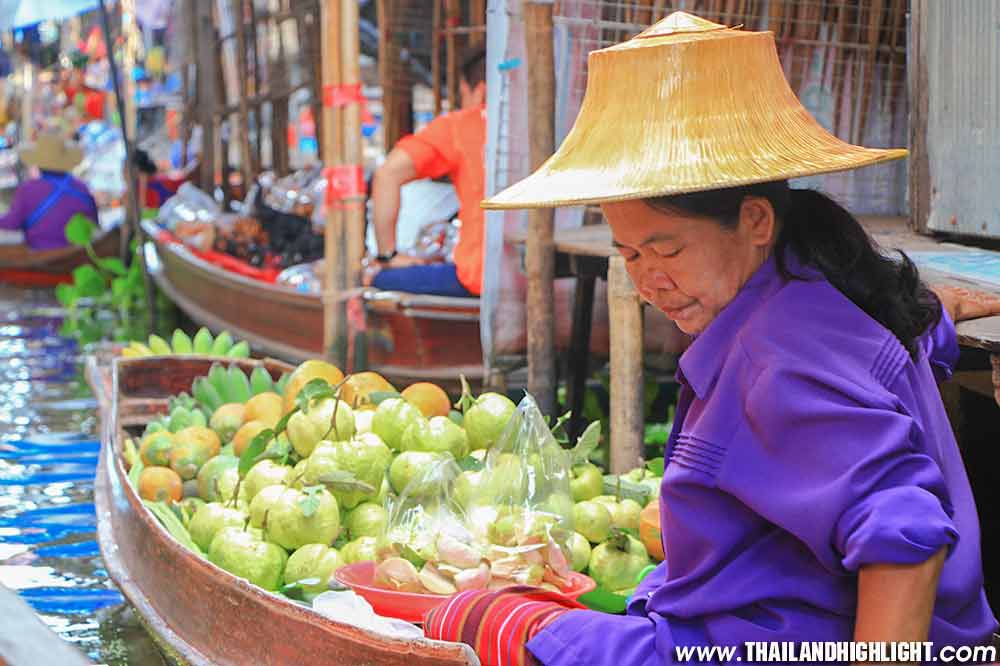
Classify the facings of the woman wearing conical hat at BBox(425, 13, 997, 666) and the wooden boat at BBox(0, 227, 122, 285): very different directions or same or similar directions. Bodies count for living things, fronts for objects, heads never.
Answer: very different directions

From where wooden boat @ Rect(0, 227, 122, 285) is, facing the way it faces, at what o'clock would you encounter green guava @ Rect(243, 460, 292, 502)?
The green guava is roughly at 3 o'clock from the wooden boat.

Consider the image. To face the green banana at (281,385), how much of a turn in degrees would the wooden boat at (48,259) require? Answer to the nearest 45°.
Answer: approximately 90° to its right

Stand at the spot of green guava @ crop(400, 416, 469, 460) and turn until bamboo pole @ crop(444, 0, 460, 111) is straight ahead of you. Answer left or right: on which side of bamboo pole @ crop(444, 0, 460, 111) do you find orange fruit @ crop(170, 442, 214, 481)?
left

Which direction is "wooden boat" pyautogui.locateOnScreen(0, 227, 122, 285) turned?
to the viewer's right

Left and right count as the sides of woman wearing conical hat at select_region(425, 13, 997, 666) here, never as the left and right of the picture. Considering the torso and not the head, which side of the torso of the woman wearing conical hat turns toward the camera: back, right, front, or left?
left

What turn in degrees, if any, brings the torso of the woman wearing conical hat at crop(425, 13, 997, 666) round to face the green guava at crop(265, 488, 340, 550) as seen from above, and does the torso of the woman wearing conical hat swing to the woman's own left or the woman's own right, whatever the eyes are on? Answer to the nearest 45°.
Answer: approximately 45° to the woman's own right

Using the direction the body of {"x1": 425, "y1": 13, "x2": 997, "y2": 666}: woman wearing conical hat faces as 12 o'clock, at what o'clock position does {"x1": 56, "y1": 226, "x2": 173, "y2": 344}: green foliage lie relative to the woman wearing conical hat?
The green foliage is roughly at 2 o'clock from the woman wearing conical hat.
